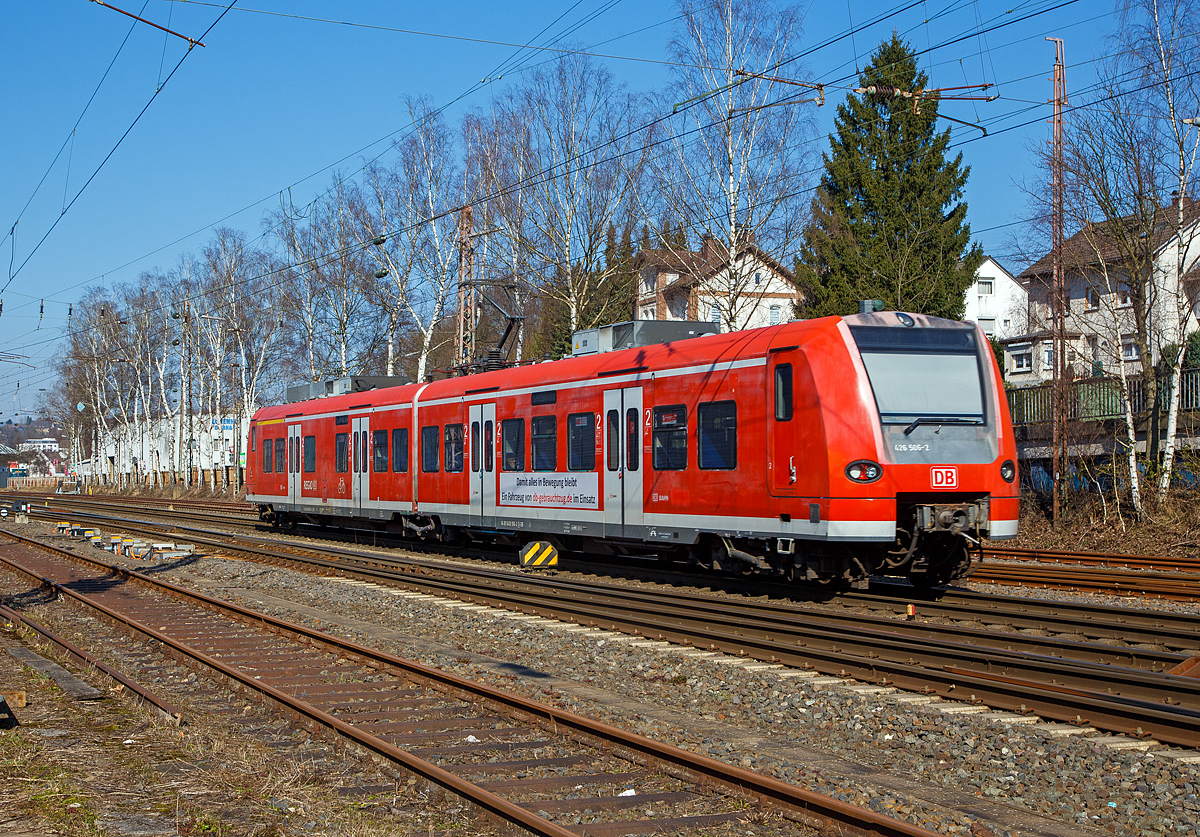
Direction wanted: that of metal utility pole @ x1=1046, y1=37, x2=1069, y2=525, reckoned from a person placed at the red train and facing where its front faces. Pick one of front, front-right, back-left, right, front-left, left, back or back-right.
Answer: left

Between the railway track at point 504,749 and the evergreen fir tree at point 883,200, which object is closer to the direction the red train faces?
the railway track

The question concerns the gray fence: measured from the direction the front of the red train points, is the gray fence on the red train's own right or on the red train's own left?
on the red train's own left

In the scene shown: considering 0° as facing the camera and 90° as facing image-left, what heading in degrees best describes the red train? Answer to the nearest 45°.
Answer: approximately 315°

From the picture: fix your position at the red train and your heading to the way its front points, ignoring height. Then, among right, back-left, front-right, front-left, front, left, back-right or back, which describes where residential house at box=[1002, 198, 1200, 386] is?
left

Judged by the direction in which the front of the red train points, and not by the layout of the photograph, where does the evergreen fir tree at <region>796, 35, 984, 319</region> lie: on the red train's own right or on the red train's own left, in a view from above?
on the red train's own left
